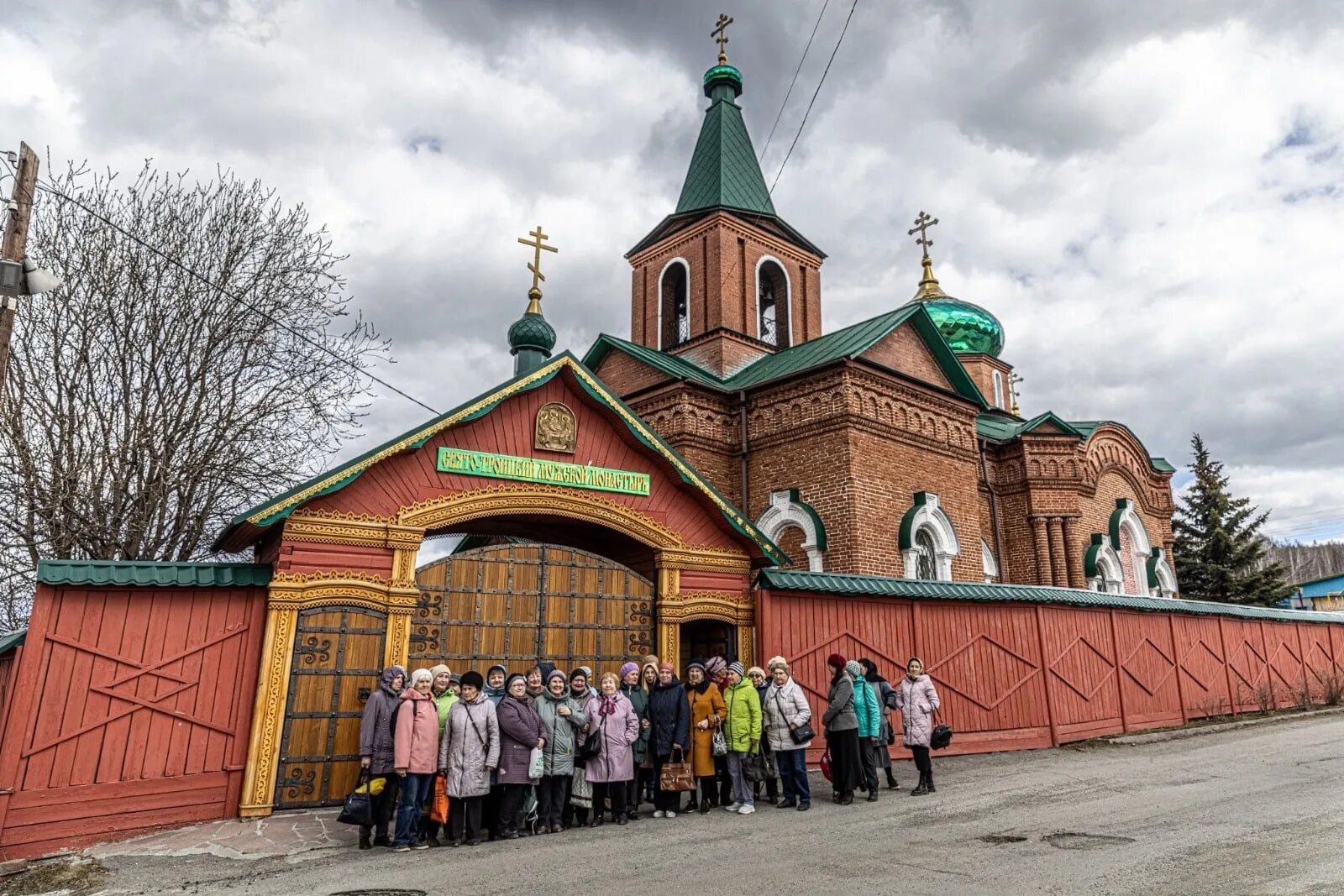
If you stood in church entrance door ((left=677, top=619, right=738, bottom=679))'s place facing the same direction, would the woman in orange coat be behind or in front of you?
in front

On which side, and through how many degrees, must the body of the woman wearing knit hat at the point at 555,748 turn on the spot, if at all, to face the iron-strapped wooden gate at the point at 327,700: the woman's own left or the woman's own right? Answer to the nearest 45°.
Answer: approximately 135° to the woman's own right

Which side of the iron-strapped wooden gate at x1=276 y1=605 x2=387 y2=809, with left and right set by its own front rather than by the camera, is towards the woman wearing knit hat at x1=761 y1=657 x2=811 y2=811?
left
